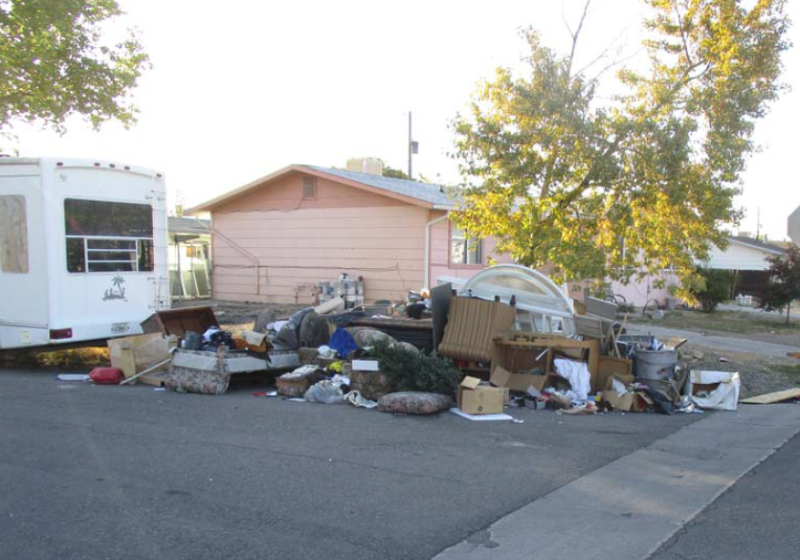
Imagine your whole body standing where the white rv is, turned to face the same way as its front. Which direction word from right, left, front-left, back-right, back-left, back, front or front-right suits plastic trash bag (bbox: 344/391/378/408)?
back

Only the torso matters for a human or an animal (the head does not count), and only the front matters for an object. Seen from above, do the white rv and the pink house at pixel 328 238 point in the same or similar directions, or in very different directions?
very different directions

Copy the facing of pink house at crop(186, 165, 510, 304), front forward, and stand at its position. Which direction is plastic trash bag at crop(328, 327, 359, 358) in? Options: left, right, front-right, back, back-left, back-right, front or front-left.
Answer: right

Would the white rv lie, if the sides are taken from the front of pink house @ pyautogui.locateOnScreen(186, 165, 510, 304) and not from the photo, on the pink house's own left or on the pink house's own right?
on the pink house's own right

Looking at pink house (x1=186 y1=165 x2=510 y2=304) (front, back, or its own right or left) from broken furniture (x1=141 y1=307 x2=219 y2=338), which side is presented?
right

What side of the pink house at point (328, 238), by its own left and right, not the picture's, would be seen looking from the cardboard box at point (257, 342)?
right

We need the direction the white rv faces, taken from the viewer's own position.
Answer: facing away from the viewer and to the left of the viewer

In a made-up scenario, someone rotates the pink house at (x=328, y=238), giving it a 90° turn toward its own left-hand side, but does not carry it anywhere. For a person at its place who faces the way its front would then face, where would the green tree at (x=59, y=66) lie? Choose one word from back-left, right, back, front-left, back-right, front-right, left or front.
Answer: back

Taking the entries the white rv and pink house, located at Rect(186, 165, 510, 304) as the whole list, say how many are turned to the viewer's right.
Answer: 1

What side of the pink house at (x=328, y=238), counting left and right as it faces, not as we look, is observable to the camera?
right
